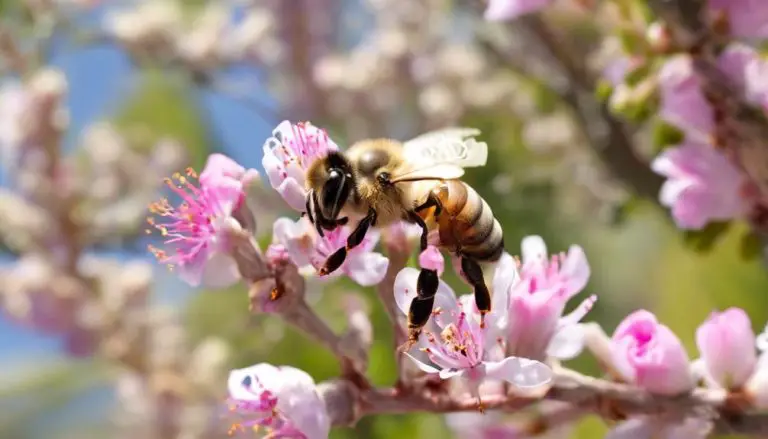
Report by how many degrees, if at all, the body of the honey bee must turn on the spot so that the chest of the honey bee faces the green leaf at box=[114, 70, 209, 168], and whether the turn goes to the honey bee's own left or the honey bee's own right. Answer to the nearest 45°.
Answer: approximately 90° to the honey bee's own right

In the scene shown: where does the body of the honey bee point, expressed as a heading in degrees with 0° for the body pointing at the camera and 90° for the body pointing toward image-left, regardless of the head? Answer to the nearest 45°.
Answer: approximately 90°
